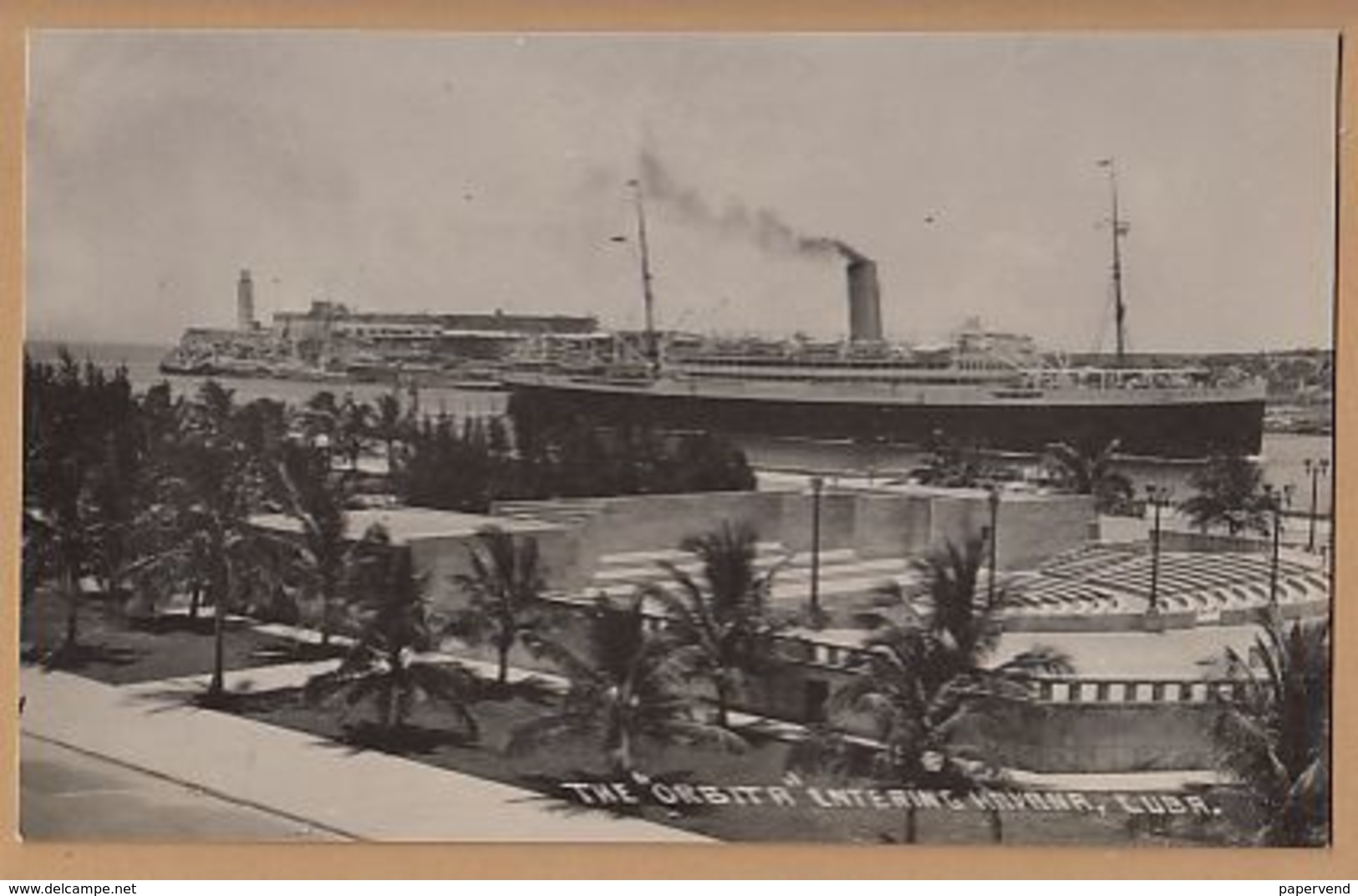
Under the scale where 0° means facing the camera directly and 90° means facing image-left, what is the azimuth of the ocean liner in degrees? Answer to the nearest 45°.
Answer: approximately 270°
